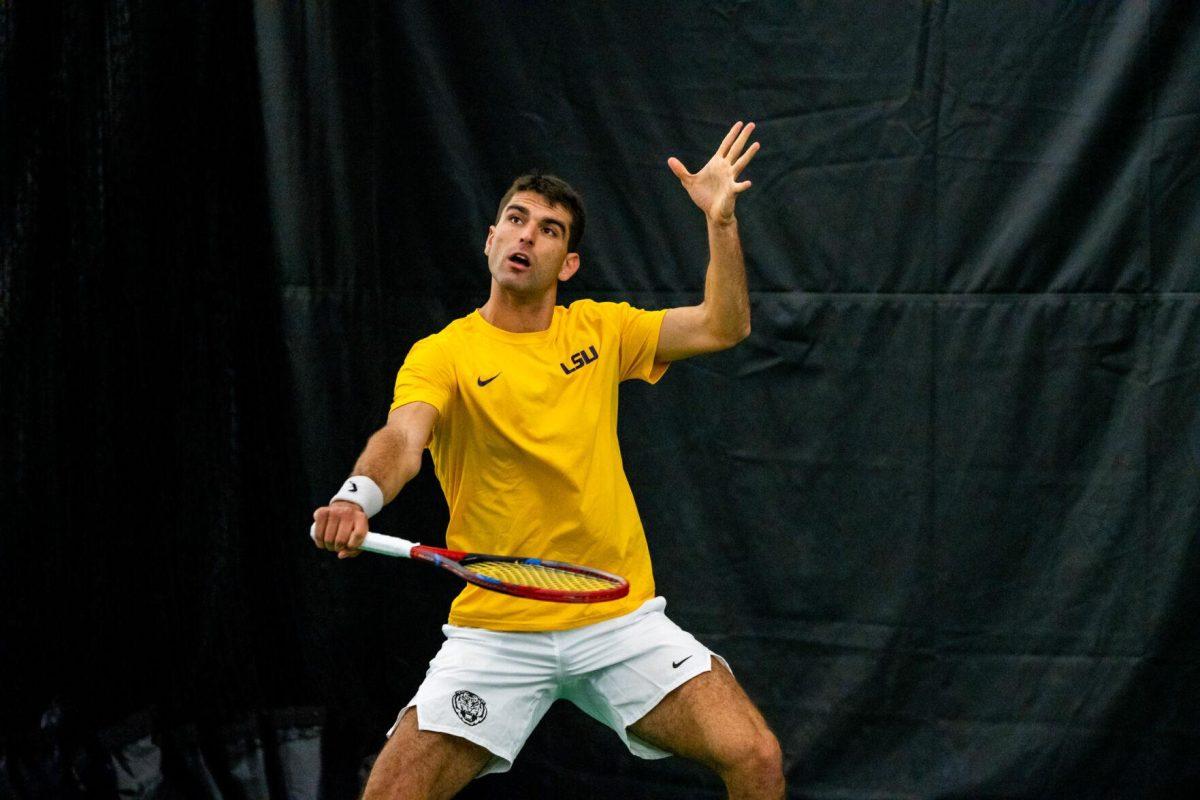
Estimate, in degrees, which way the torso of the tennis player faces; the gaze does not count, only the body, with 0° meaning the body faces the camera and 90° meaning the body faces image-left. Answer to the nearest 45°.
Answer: approximately 0°
